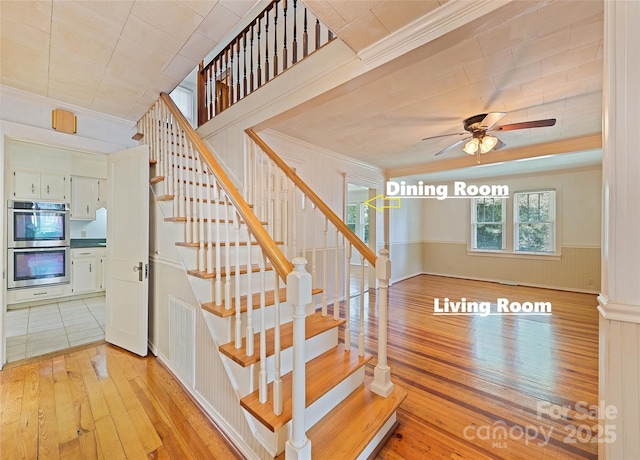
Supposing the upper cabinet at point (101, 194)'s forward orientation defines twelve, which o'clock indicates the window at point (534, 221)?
The window is roughly at 10 o'clock from the upper cabinet.

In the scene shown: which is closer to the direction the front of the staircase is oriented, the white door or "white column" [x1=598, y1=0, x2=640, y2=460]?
the white column

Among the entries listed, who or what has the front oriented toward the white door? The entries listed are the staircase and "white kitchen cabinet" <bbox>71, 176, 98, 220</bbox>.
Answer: the white kitchen cabinet

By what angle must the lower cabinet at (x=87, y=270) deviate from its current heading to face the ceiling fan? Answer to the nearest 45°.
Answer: approximately 45° to its left

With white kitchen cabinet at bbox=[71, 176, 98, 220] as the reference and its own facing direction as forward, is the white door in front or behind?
in front

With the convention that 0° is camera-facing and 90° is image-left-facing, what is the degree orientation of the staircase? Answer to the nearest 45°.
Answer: approximately 315°

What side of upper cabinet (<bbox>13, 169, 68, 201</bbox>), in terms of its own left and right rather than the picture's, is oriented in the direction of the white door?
front

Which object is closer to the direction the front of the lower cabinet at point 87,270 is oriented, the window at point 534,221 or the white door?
the white door

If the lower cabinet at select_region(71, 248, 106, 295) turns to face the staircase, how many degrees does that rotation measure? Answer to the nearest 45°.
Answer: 0° — it already faces it

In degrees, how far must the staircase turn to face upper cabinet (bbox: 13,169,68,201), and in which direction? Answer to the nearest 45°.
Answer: approximately 180°

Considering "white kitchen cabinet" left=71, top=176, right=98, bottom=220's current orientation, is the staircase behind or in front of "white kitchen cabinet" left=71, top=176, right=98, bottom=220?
in front

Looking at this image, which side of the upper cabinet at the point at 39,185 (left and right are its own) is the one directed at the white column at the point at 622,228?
front
